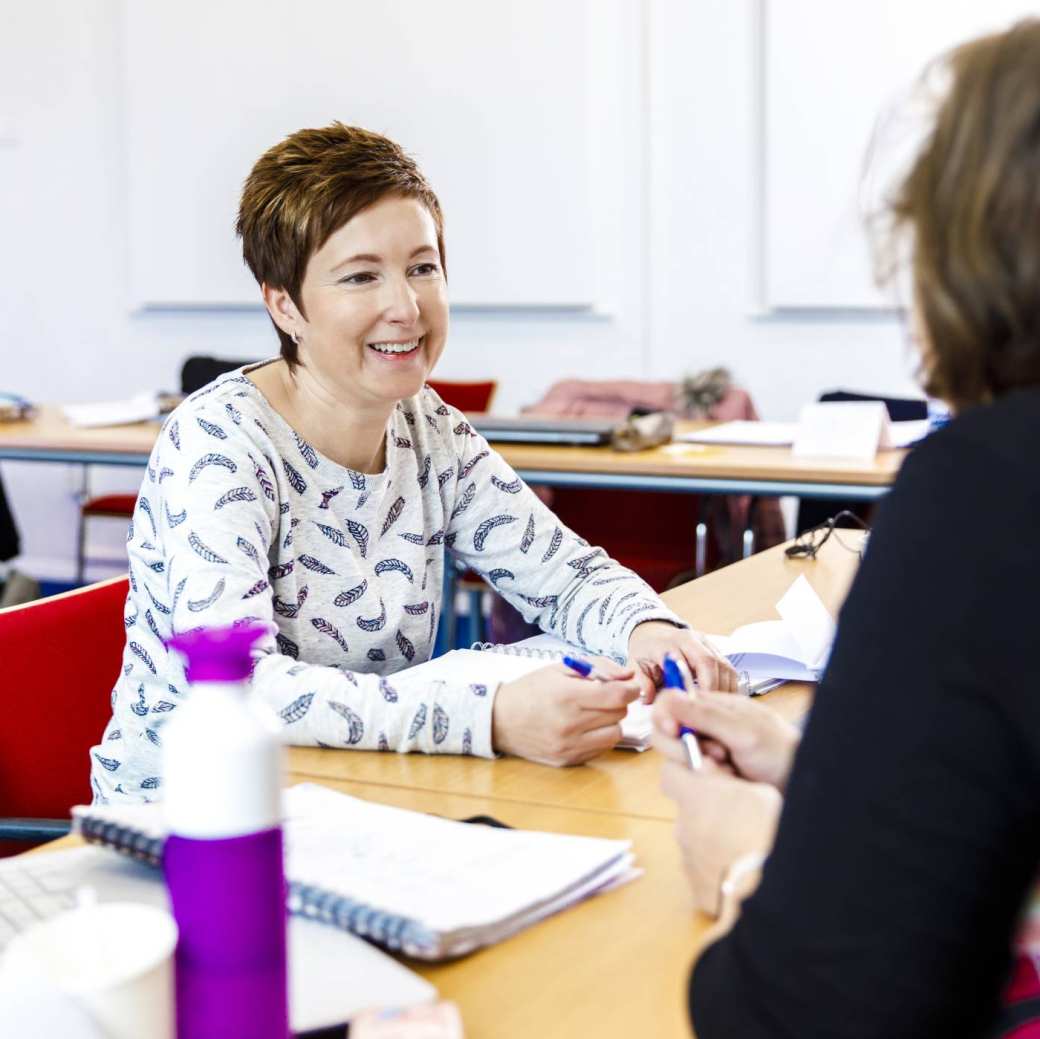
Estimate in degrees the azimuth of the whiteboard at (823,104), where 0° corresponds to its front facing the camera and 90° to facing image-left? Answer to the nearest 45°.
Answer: approximately 0°

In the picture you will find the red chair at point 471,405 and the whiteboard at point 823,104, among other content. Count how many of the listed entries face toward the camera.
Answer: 2

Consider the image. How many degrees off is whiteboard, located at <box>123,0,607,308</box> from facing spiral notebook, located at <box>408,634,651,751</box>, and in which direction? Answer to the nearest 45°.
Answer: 0° — it already faces it

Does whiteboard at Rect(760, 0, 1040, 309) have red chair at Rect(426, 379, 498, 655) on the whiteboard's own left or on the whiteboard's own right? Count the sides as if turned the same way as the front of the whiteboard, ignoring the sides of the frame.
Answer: on the whiteboard's own right

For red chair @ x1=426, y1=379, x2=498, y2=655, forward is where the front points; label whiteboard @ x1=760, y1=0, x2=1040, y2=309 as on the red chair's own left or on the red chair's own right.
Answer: on the red chair's own left

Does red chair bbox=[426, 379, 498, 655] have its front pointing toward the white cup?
yes

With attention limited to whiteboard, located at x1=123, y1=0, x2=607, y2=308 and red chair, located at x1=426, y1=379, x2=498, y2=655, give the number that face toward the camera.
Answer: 2
